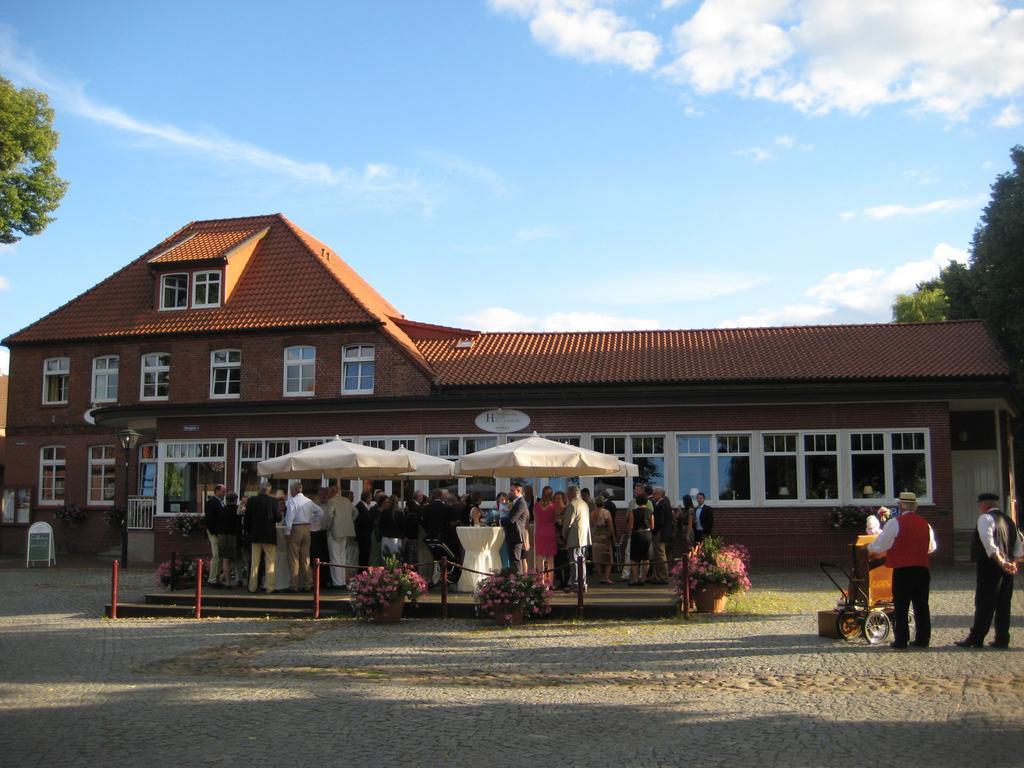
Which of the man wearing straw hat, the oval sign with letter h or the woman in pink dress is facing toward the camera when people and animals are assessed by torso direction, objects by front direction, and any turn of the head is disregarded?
the oval sign with letter h

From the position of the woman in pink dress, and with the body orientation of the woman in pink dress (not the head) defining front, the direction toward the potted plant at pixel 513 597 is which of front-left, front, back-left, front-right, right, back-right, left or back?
back

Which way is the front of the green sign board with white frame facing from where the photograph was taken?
facing the viewer

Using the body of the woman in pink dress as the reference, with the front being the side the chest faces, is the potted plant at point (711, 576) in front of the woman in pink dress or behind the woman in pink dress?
behind

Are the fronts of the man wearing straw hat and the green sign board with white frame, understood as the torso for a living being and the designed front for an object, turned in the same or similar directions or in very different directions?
very different directions

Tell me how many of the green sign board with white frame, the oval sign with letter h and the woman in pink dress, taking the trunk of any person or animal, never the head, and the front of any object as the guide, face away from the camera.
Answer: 1

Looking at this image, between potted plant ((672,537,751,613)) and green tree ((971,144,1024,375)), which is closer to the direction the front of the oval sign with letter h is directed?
the potted plant

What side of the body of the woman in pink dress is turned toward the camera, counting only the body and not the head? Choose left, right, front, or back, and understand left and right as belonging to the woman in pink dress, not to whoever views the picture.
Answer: back

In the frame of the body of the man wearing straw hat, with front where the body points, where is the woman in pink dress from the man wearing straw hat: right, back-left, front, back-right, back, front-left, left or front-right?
front

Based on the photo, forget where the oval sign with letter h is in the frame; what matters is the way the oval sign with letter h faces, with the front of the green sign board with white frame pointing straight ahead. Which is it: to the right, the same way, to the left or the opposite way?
the same way

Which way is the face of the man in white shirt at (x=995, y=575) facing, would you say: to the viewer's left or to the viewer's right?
to the viewer's left

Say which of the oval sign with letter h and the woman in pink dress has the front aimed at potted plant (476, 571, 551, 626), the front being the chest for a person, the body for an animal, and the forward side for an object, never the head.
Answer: the oval sign with letter h

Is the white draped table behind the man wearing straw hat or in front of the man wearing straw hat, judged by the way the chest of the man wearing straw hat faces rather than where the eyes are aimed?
in front

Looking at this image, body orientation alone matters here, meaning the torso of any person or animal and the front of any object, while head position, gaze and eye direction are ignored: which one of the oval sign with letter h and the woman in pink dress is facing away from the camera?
the woman in pink dress

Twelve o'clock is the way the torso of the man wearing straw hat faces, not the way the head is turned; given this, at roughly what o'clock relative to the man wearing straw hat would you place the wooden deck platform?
The wooden deck platform is roughly at 11 o'clock from the man wearing straw hat.

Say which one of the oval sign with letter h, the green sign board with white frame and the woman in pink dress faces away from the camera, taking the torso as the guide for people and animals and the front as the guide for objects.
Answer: the woman in pink dress

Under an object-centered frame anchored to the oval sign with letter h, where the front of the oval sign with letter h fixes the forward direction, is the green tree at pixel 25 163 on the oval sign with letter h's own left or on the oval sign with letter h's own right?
on the oval sign with letter h's own right

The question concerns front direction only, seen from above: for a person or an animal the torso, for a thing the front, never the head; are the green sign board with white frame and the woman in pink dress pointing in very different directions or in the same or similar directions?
very different directions

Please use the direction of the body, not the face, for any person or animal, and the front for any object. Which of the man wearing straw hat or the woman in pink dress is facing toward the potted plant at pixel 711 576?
the man wearing straw hat

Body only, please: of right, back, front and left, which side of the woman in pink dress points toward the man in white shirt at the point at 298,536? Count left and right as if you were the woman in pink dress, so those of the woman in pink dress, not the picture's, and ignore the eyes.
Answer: left

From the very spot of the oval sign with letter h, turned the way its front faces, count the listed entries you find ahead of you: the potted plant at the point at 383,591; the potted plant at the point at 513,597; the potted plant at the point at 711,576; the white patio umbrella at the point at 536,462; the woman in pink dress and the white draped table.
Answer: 6

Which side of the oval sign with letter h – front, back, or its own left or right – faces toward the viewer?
front
